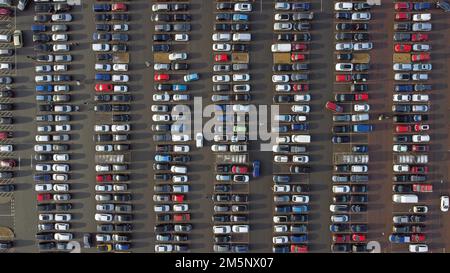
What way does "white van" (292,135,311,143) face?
to the viewer's left

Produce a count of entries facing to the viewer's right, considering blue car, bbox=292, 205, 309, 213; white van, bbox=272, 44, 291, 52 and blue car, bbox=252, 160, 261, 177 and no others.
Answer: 1

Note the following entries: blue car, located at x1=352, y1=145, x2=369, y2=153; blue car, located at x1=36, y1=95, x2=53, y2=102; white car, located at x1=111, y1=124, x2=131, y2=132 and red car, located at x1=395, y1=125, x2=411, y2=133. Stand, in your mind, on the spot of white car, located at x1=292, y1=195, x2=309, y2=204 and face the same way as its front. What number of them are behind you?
2
